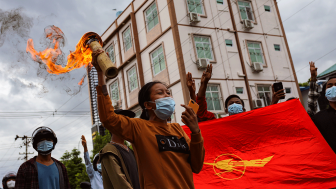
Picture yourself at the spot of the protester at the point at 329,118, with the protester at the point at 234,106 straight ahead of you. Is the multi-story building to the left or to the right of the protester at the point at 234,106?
right

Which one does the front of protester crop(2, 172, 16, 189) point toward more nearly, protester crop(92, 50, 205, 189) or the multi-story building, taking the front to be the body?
the protester

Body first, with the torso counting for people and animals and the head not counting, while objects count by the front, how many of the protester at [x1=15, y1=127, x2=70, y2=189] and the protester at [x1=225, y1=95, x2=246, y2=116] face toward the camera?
2

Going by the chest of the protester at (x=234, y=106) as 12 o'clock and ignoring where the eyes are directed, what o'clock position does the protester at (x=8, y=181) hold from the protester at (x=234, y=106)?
the protester at (x=8, y=181) is roughly at 3 o'clock from the protester at (x=234, y=106).

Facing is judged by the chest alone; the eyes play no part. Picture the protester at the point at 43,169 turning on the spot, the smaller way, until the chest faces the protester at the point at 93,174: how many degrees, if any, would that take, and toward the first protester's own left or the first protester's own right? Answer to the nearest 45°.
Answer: approximately 135° to the first protester's own left

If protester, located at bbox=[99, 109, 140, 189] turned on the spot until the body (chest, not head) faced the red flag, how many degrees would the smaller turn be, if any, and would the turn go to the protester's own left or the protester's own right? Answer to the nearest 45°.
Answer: approximately 90° to the protester's own left

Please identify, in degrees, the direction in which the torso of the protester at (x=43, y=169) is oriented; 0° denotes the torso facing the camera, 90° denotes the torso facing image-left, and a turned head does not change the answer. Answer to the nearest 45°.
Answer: approximately 0°

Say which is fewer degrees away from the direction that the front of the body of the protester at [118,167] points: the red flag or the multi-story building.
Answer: the red flag
